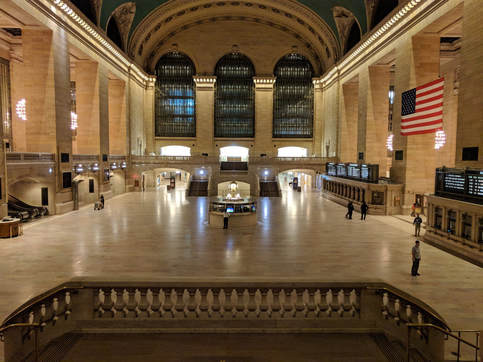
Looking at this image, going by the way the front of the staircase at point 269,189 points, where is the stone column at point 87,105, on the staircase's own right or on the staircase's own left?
on the staircase's own right

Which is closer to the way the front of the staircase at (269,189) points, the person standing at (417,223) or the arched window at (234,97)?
the person standing

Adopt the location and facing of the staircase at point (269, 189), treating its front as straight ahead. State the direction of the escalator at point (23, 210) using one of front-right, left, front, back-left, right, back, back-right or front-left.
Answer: front-right

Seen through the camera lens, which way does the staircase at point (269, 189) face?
facing the viewer

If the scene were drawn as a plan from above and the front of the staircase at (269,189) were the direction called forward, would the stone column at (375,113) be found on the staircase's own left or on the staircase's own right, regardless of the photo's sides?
on the staircase's own left

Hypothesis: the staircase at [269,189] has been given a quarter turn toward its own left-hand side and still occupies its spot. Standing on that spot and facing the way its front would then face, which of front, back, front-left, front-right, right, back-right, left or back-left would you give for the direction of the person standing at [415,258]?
right

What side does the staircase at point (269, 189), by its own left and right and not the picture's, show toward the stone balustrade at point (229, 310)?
front

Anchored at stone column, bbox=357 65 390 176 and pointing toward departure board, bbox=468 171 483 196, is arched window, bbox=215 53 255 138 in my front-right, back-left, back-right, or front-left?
back-right

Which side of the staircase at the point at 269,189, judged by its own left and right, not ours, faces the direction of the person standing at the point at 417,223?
front

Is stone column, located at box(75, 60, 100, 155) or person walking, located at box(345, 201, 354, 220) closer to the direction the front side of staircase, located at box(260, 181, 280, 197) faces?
the person walking

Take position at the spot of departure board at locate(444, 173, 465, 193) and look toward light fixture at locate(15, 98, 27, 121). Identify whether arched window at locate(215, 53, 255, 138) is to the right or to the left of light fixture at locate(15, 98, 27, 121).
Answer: right

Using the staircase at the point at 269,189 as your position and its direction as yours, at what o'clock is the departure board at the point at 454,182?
The departure board is roughly at 11 o'clock from the staircase.

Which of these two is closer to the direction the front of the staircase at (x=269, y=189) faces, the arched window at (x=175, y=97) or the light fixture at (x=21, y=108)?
the light fixture

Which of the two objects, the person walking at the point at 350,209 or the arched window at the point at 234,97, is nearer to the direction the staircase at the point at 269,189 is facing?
the person walking

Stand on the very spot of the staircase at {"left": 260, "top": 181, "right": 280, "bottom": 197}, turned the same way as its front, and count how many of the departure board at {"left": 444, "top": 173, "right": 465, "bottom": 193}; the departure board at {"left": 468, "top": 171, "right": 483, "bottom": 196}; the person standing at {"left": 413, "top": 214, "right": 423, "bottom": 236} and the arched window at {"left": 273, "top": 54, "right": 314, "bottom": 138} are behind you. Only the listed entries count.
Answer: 1

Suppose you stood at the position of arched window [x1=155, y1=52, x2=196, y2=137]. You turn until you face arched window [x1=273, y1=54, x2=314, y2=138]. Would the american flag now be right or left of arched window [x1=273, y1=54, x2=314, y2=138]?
right

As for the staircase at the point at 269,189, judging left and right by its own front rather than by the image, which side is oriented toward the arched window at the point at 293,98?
back

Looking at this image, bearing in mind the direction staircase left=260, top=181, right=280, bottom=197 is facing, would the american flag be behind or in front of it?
in front

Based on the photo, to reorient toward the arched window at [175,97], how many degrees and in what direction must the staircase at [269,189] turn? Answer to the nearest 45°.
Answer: approximately 135° to its right

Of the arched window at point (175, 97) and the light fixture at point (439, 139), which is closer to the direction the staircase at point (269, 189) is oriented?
the light fixture

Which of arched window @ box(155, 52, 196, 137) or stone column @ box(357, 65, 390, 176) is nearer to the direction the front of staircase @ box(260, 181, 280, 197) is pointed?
the stone column
